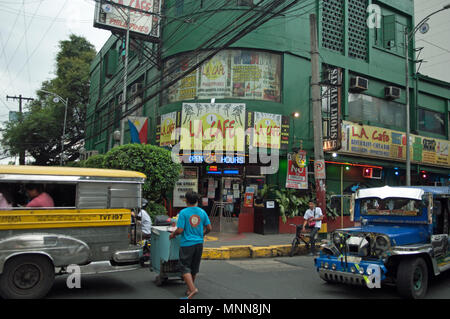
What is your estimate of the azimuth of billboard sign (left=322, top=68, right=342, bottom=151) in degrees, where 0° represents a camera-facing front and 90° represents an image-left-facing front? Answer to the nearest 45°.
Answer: approximately 45°

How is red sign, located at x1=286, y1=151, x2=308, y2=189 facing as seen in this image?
toward the camera

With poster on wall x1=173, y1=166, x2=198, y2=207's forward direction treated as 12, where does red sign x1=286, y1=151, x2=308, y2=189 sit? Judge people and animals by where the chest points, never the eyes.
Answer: The red sign is roughly at 9 o'clock from the poster on wall.

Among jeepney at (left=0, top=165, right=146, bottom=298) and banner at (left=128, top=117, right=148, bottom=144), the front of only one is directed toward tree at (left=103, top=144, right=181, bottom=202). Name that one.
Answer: the banner

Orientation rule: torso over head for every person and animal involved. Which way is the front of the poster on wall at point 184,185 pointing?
toward the camera

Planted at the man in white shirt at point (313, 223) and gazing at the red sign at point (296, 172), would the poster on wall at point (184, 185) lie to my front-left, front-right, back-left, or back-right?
front-left

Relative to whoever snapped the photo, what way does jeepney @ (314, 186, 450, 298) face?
facing the viewer and to the left of the viewer

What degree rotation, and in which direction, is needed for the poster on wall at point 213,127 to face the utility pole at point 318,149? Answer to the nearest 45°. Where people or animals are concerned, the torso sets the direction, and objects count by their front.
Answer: approximately 45° to its left

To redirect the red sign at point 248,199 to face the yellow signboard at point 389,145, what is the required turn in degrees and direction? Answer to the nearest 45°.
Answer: approximately 135° to its left

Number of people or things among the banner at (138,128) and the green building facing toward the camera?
2

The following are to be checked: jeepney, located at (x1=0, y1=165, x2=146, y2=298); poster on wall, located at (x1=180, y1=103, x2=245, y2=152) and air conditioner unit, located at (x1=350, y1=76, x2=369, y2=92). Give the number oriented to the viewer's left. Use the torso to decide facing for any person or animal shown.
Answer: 1

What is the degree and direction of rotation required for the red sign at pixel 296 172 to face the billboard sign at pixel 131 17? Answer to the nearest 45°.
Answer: approximately 90° to its right

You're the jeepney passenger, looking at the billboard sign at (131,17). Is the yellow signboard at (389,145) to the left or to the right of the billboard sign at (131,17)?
right

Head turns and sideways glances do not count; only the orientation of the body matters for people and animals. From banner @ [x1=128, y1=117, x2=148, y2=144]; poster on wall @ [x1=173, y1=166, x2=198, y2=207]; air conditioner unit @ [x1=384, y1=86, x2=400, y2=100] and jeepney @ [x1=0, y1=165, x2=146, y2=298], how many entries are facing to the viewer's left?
1

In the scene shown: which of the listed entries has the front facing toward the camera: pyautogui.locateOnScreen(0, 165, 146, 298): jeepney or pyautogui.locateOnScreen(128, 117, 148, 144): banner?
the banner
